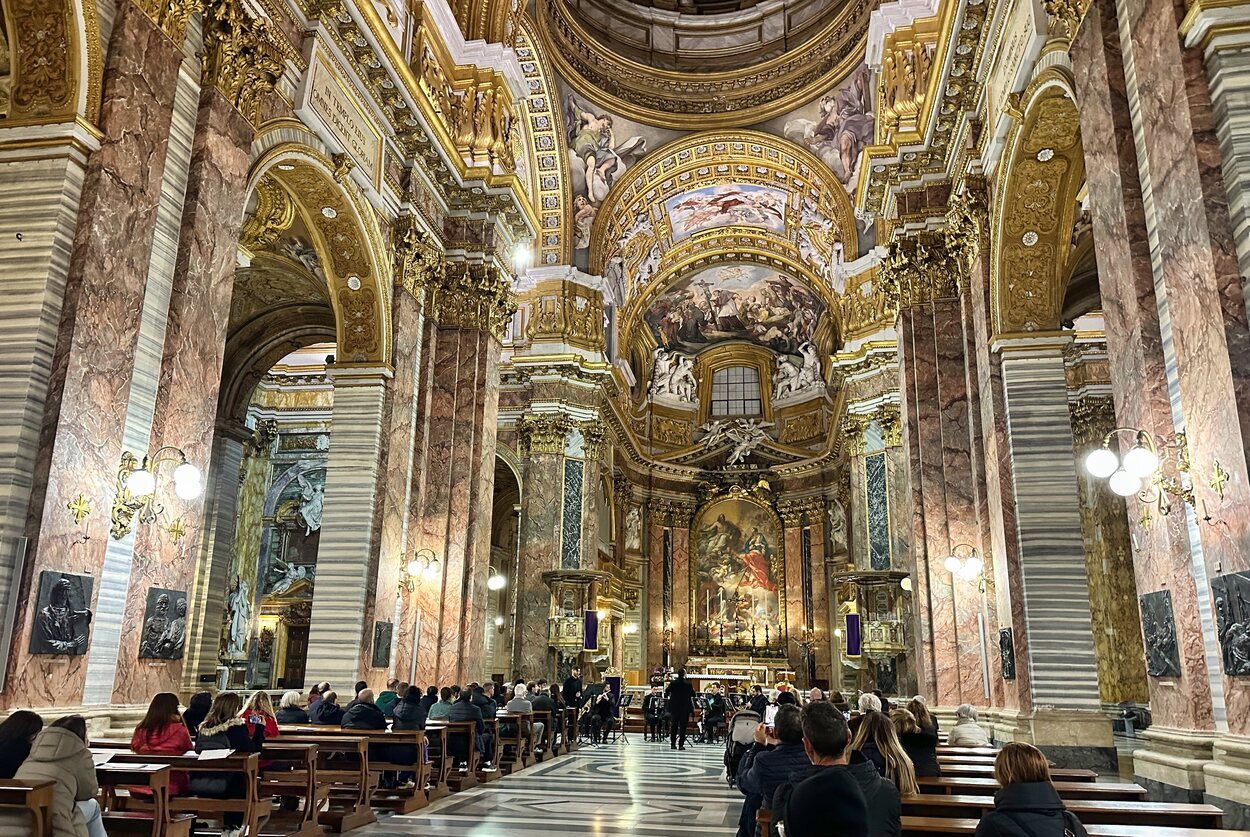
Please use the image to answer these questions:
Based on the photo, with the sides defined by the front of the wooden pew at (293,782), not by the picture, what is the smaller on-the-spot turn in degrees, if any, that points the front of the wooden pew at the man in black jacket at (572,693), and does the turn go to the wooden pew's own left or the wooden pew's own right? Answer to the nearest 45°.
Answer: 0° — it already faces them

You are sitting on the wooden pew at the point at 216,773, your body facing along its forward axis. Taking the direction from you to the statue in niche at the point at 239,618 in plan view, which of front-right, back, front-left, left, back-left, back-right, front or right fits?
front-left

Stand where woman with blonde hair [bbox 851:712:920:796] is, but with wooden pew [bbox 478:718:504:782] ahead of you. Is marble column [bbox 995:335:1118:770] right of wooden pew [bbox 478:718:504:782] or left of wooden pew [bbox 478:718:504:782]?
right

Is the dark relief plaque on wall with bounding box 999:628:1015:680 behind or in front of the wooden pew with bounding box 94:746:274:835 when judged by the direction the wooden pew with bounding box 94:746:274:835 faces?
in front

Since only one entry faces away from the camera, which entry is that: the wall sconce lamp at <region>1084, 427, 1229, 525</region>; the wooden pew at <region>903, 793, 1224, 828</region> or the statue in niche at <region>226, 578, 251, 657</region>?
the wooden pew

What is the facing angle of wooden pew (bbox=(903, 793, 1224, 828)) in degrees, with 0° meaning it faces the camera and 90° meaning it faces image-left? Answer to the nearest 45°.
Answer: approximately 180°

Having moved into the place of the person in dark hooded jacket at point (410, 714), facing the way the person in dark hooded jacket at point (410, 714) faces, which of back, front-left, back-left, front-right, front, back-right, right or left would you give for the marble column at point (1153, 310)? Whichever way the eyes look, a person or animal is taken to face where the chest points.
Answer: back-right

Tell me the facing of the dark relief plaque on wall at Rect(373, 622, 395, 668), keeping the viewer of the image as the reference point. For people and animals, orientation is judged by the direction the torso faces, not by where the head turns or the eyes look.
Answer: facing the viewer and to the right of the viewer

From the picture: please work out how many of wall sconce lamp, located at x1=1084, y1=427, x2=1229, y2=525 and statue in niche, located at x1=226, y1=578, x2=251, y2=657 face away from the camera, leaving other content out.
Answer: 0

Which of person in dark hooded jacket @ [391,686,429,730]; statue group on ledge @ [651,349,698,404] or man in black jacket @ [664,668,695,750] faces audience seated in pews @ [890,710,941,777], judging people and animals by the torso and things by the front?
the statue group on ledge

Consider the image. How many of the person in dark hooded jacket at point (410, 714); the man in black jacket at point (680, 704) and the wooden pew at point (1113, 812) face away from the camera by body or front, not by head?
3

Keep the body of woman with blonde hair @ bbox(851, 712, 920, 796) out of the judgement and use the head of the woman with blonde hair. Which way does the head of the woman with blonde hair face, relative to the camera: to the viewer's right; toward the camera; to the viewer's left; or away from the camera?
away from the camera

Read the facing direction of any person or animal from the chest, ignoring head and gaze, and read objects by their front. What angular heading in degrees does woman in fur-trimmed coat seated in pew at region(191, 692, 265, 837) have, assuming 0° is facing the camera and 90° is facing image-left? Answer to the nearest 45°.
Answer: approximately 225°

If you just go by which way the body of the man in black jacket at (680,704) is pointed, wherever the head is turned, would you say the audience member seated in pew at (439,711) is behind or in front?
behind

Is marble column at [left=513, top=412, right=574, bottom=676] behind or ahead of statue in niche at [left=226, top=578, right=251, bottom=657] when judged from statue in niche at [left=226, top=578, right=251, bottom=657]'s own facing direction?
behind

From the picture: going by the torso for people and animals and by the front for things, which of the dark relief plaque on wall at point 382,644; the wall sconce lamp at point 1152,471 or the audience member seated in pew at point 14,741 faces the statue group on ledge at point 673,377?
the audience member seated in pew

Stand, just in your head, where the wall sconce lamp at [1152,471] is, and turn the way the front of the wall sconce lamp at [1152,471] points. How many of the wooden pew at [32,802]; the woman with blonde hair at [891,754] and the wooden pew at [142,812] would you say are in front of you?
3

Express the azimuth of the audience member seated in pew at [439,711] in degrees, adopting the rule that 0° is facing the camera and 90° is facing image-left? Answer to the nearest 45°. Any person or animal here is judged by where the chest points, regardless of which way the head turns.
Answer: approximately 225°

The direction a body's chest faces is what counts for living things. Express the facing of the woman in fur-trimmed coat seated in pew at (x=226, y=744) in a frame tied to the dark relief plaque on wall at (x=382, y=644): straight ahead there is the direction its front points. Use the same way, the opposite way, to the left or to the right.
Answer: to the left

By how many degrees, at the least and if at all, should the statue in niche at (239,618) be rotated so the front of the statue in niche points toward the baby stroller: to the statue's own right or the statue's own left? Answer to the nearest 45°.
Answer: approximately 45° to the statue's own right

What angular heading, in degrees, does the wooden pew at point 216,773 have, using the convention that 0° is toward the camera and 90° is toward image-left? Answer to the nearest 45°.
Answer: approximately 225°
